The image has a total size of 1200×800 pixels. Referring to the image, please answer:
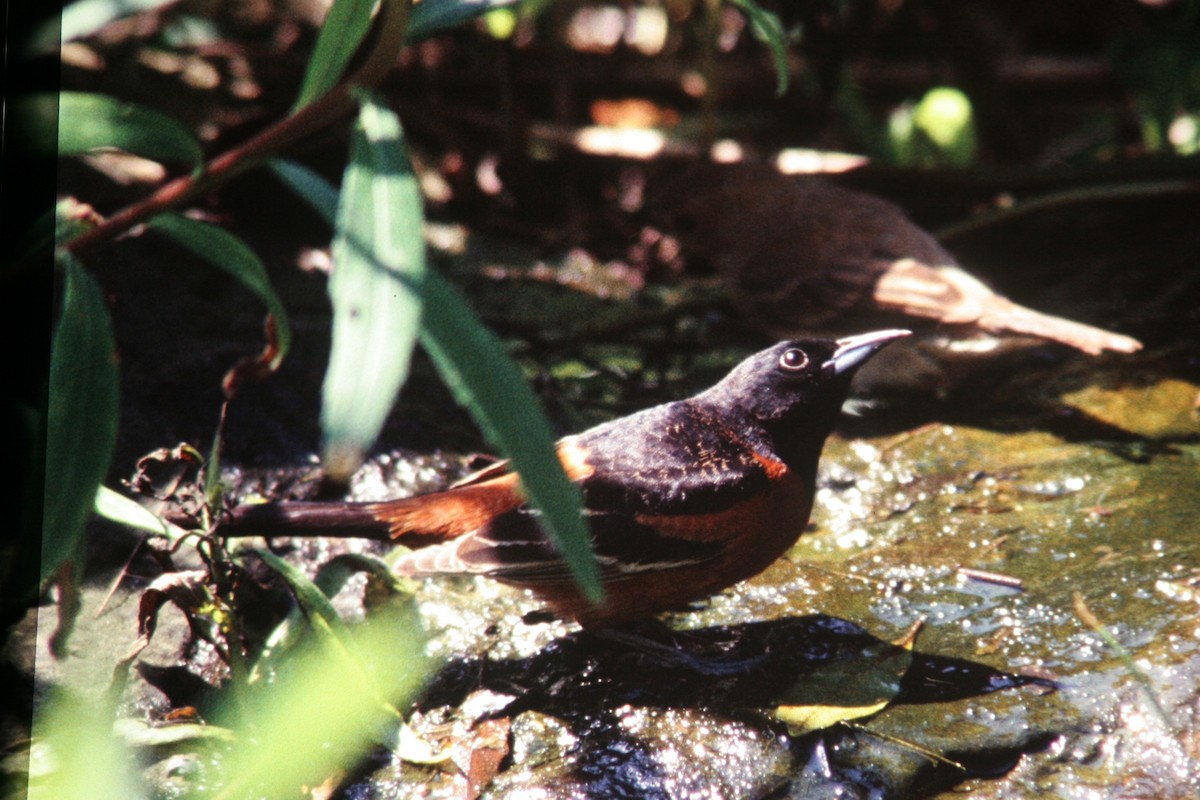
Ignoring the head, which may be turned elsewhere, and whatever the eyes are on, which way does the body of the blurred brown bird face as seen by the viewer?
to the viewer's left

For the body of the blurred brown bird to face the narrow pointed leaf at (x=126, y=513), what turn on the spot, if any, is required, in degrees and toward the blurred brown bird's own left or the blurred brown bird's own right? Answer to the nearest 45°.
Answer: approximately 45° to the blurred brown bird's own left

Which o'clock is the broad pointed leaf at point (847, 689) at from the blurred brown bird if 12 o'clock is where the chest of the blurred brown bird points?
The broad pointed leaf is roughly at 9 o'clock from the blurred brown bird.

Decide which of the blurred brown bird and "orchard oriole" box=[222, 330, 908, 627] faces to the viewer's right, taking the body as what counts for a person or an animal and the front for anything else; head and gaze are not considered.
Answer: the orchard oriole

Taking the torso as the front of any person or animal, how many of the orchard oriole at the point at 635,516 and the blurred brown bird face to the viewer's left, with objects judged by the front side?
1

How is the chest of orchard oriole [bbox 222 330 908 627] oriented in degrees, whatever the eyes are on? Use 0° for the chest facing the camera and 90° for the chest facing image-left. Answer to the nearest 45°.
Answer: approximately 270°

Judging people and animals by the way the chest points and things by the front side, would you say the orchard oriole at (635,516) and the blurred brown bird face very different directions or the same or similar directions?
very different directions
